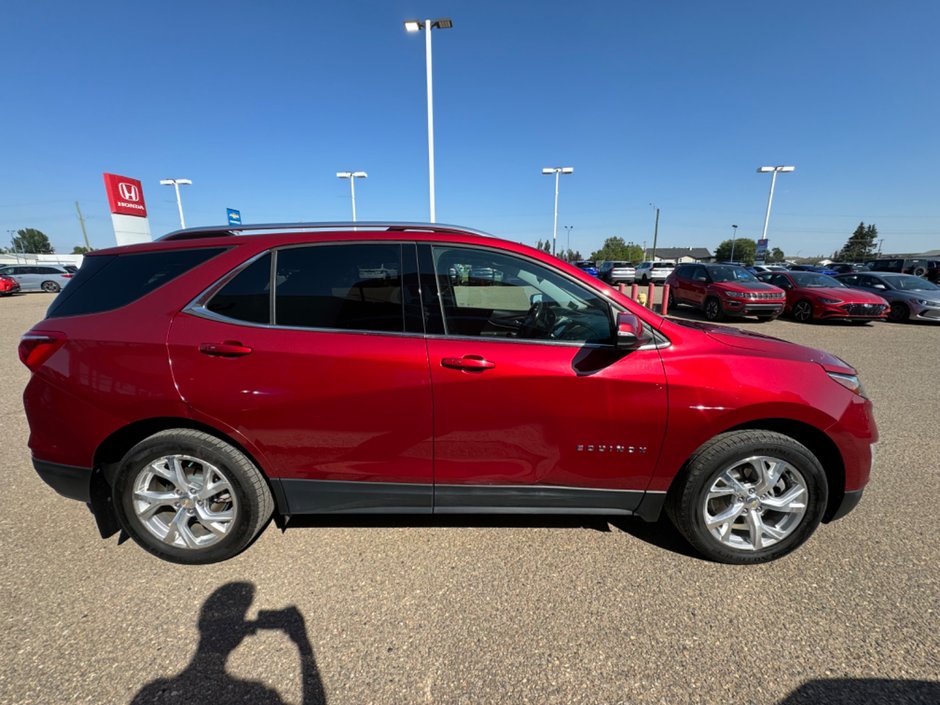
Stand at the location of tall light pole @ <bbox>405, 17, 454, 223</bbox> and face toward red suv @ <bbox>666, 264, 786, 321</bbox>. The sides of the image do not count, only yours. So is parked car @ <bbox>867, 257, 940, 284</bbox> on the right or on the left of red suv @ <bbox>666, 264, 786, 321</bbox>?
left

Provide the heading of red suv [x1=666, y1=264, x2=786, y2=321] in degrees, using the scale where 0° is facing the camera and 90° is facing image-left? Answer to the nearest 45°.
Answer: approximately 315°

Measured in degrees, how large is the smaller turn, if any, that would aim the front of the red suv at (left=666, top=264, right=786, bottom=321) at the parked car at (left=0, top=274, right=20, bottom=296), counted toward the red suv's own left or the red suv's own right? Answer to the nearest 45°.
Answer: approximately 135° to the red suv's own right

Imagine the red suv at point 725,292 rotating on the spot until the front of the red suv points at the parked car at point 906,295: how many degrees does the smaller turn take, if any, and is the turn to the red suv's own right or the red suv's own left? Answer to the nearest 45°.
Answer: approximately 90° to the red suv's own left

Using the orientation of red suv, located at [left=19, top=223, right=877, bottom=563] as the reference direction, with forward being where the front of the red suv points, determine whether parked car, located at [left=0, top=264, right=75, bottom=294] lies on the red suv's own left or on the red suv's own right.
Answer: on the red suv's own left

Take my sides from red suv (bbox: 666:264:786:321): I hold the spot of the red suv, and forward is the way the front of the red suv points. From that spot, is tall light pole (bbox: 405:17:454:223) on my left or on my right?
on my right

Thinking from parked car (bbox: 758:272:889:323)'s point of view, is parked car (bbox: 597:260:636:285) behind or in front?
behind

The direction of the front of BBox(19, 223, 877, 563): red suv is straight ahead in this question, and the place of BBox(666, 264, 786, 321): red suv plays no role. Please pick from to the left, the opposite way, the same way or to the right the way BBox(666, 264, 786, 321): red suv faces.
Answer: to the right

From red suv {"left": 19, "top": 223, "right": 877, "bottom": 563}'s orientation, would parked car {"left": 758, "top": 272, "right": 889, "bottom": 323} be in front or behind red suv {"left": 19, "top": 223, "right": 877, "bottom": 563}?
in front

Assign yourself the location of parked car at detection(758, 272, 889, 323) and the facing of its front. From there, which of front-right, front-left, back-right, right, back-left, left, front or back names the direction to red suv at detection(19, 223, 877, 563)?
front-right

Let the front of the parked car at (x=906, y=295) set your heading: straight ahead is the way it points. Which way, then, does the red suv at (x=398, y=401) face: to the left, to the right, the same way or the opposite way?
to the left

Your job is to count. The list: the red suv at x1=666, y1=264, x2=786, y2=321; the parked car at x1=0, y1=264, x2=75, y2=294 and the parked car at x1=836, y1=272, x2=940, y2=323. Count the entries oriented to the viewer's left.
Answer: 1

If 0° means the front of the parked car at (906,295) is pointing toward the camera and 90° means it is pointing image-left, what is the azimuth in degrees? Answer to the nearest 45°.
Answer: approximately 315°
